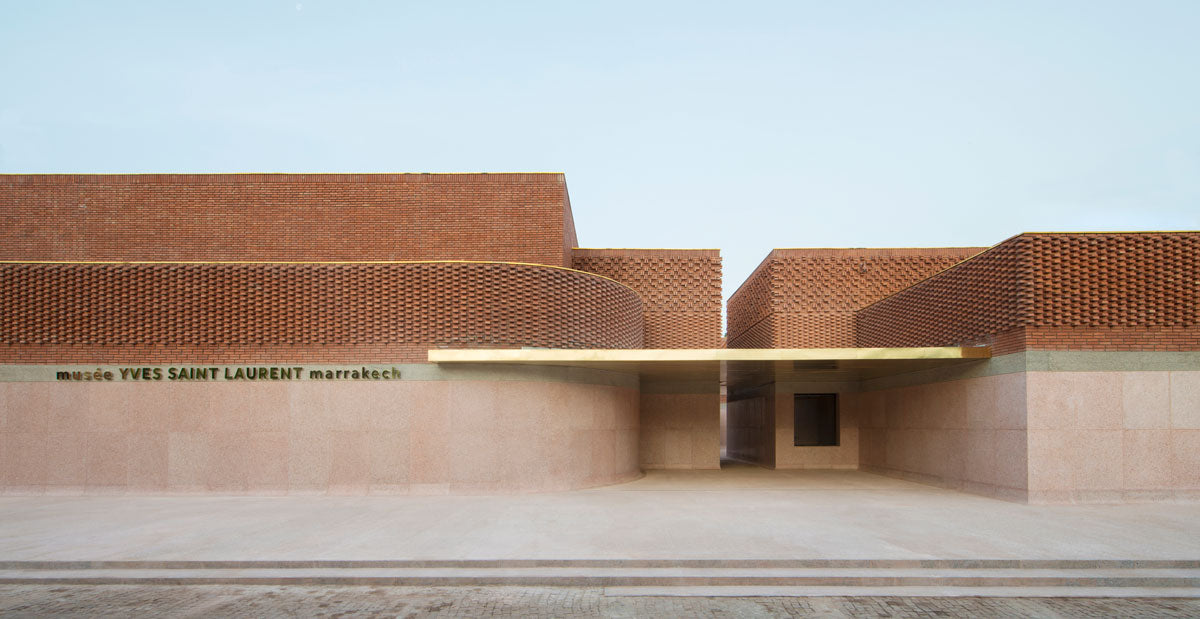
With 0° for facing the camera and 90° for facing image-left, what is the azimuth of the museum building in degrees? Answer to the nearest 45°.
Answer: approximately 0°
